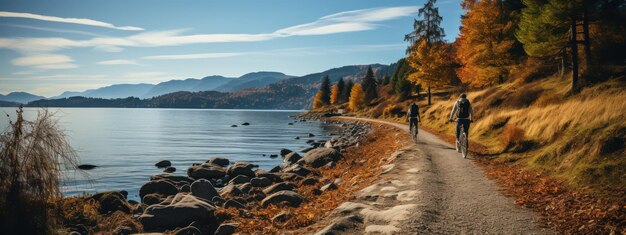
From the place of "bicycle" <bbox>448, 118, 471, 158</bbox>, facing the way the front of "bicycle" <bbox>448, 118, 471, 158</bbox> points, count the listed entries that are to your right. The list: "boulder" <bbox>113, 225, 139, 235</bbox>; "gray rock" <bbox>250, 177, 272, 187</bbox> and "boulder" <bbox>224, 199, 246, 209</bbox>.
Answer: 0

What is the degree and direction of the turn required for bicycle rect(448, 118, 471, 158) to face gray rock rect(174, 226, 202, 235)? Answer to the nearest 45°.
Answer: approximately 135° to its left

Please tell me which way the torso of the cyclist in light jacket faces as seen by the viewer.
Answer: away from the camera

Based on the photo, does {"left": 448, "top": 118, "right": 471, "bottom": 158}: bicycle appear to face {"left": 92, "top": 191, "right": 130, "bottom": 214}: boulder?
no

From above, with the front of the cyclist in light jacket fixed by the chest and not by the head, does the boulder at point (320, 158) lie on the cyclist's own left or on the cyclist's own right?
on the cyclist's own left

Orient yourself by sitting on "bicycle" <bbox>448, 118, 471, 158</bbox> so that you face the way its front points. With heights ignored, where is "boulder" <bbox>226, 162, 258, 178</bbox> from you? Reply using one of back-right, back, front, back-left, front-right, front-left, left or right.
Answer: left

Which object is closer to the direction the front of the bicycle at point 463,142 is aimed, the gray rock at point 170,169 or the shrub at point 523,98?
the shrub

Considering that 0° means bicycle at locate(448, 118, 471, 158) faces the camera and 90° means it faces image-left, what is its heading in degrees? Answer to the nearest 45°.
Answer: approximately 180°

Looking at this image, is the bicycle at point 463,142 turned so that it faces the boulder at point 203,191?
no

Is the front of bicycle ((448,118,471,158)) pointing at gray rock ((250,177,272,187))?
no

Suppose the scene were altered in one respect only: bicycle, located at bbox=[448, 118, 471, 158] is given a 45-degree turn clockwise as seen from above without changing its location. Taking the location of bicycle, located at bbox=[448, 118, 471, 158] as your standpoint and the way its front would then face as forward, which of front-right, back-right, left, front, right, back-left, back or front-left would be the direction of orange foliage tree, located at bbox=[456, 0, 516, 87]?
front-left

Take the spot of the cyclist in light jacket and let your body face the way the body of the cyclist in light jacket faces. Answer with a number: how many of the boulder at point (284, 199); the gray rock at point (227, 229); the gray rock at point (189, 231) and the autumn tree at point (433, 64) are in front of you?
1

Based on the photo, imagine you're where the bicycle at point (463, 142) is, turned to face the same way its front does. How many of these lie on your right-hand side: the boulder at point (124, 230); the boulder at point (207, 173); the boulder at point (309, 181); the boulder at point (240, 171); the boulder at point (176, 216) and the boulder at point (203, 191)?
0

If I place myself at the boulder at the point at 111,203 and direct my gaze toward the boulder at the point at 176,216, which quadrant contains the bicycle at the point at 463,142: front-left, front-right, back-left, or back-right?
front-left

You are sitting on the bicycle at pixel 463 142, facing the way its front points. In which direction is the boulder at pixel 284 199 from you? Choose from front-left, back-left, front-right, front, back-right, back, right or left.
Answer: back-left

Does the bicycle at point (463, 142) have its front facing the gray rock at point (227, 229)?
no

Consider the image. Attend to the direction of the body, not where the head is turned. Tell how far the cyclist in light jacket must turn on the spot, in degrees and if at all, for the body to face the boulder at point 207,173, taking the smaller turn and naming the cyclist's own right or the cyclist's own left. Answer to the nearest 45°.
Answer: approximately 90° to the cyclist's own left

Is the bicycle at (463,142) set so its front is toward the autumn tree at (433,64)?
yes
